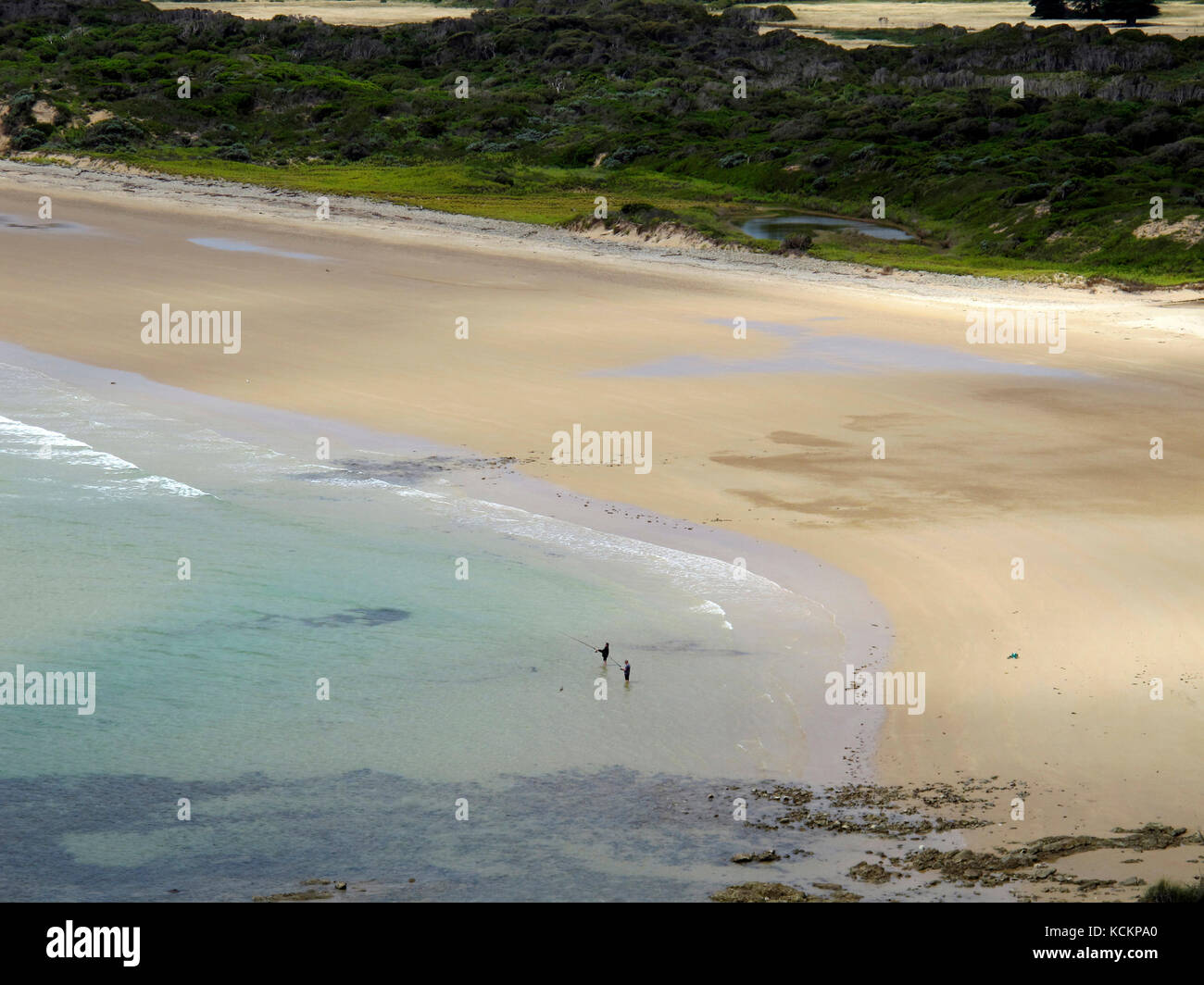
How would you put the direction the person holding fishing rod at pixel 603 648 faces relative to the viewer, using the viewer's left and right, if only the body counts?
facing to the left of the viewer
